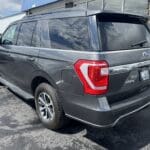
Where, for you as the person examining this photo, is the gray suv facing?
facing away from the viewer and to the left of the viewer
